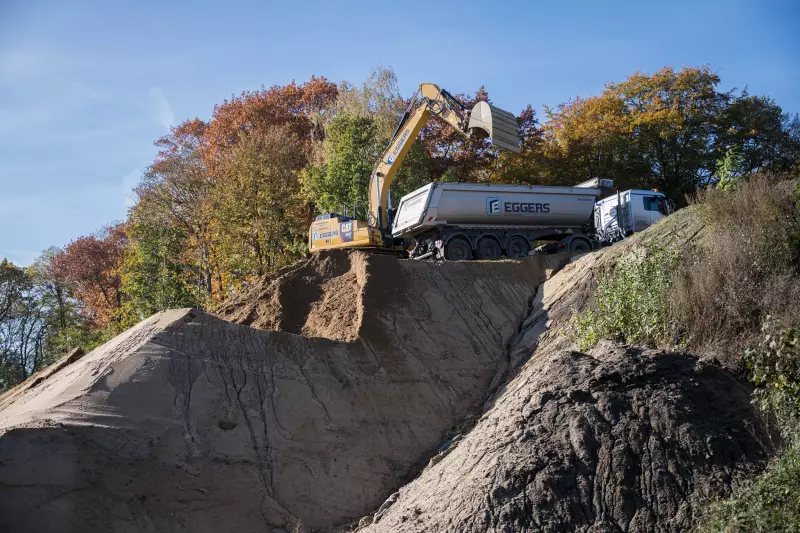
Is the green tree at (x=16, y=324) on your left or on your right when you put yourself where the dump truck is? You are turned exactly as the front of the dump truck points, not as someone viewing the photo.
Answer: on your left

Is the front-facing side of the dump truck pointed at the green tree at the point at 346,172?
no

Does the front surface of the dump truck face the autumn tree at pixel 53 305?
no

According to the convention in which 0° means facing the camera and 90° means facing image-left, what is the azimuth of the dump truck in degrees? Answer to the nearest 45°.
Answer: approximately 225°

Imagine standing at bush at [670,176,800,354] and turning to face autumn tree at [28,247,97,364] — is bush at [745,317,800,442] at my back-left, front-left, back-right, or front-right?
back-left

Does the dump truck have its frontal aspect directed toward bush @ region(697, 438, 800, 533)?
no

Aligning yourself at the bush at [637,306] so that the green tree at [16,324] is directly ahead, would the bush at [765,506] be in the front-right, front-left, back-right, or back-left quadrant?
back-left

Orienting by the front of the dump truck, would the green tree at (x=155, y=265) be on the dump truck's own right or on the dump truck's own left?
on the dump truck's own left
